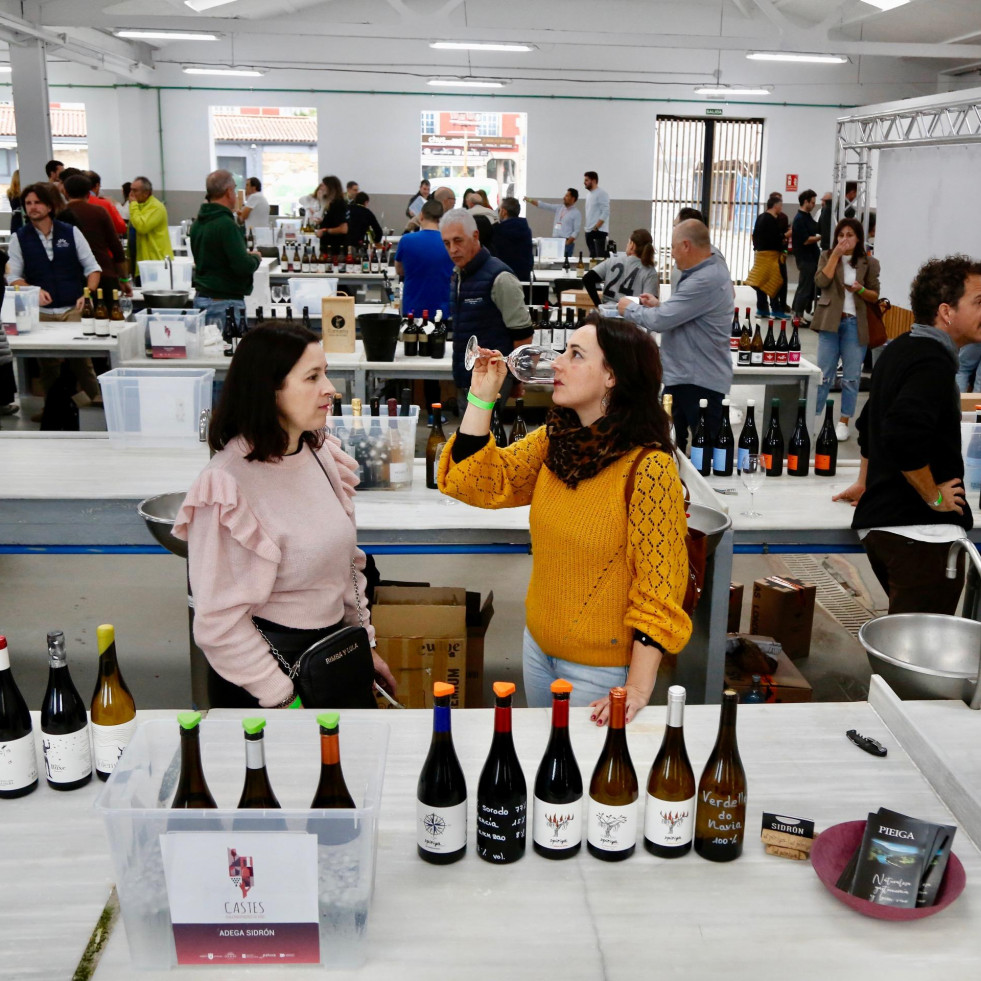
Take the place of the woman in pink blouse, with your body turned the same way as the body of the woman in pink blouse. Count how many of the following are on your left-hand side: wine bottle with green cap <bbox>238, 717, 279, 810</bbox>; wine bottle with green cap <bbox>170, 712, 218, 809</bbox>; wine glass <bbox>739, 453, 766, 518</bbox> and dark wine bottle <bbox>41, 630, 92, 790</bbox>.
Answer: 1

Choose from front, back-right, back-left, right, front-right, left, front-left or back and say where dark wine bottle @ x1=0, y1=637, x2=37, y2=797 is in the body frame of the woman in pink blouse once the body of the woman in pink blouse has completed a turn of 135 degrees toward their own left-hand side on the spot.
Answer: back-left

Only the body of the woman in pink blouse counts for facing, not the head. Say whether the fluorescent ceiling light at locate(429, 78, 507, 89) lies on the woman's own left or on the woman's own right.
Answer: on the woman's own left

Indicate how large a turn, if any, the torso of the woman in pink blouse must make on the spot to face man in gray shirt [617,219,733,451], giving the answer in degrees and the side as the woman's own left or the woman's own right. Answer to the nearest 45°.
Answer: approximately 90° to the woman's own left

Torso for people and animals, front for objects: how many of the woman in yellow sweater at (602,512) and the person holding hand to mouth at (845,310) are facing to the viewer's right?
0

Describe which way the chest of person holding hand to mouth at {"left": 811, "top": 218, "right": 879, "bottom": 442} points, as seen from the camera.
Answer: toward the camera

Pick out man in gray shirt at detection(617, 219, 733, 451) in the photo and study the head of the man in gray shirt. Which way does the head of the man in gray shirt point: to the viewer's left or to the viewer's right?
to the viewer's left

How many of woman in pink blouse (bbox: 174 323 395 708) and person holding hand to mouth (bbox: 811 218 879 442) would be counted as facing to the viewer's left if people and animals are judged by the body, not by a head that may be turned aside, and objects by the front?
0

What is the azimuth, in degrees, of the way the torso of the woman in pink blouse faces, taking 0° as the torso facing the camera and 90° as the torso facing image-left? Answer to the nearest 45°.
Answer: approximately 315°

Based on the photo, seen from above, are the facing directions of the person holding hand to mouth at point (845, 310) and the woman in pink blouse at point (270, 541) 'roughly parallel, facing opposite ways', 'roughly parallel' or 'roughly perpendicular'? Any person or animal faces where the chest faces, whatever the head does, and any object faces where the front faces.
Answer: roughly perpendicular

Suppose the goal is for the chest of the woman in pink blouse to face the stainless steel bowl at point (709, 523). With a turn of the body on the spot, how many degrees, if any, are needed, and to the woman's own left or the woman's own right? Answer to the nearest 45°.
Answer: approximately 90° to the woman's own left

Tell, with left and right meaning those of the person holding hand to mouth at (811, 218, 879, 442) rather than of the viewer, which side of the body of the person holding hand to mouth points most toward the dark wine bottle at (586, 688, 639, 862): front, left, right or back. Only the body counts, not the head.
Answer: front

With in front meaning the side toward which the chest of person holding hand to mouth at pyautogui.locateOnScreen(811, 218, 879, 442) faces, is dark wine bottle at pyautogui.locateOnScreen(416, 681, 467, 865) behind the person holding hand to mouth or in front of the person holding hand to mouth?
in front

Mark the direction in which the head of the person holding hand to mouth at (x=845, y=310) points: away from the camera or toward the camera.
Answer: toward the camera
